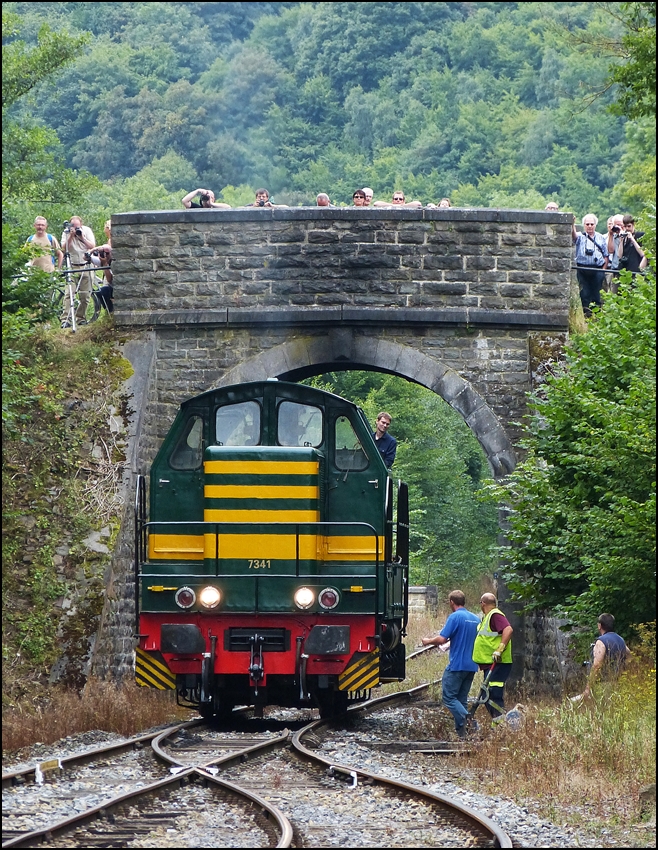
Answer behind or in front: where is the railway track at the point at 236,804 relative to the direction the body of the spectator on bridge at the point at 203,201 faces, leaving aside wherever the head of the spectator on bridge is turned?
in front

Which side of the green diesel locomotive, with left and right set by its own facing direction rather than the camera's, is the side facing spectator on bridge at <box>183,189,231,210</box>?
back

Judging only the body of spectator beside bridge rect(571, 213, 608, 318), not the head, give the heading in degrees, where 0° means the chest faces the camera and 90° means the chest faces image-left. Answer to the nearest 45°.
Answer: approximately 0°

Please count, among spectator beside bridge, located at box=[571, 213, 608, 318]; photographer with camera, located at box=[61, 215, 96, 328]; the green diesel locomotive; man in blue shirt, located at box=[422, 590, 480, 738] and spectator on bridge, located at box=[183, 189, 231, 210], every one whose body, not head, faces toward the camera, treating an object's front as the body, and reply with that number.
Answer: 4

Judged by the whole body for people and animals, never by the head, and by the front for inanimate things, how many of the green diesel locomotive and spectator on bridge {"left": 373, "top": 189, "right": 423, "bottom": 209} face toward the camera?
2

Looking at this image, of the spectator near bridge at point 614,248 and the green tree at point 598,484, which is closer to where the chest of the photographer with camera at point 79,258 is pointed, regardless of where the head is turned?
the green tree

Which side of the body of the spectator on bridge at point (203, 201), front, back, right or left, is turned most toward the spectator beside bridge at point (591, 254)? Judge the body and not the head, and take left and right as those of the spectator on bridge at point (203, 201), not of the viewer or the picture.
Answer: left

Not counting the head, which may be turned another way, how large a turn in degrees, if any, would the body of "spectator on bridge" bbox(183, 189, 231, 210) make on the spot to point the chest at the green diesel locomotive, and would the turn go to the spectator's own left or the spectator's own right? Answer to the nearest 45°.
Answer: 0° — they already face it

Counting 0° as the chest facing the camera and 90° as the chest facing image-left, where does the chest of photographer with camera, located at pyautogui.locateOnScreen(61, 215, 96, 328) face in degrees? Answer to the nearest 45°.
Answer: approximately 0°

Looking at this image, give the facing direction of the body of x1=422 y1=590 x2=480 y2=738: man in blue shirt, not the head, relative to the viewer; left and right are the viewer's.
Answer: facing away from the viewer and to the left of the viewer

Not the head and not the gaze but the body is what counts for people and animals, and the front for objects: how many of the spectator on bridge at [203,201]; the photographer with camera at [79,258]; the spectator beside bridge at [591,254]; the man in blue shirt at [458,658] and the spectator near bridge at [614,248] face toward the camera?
4
